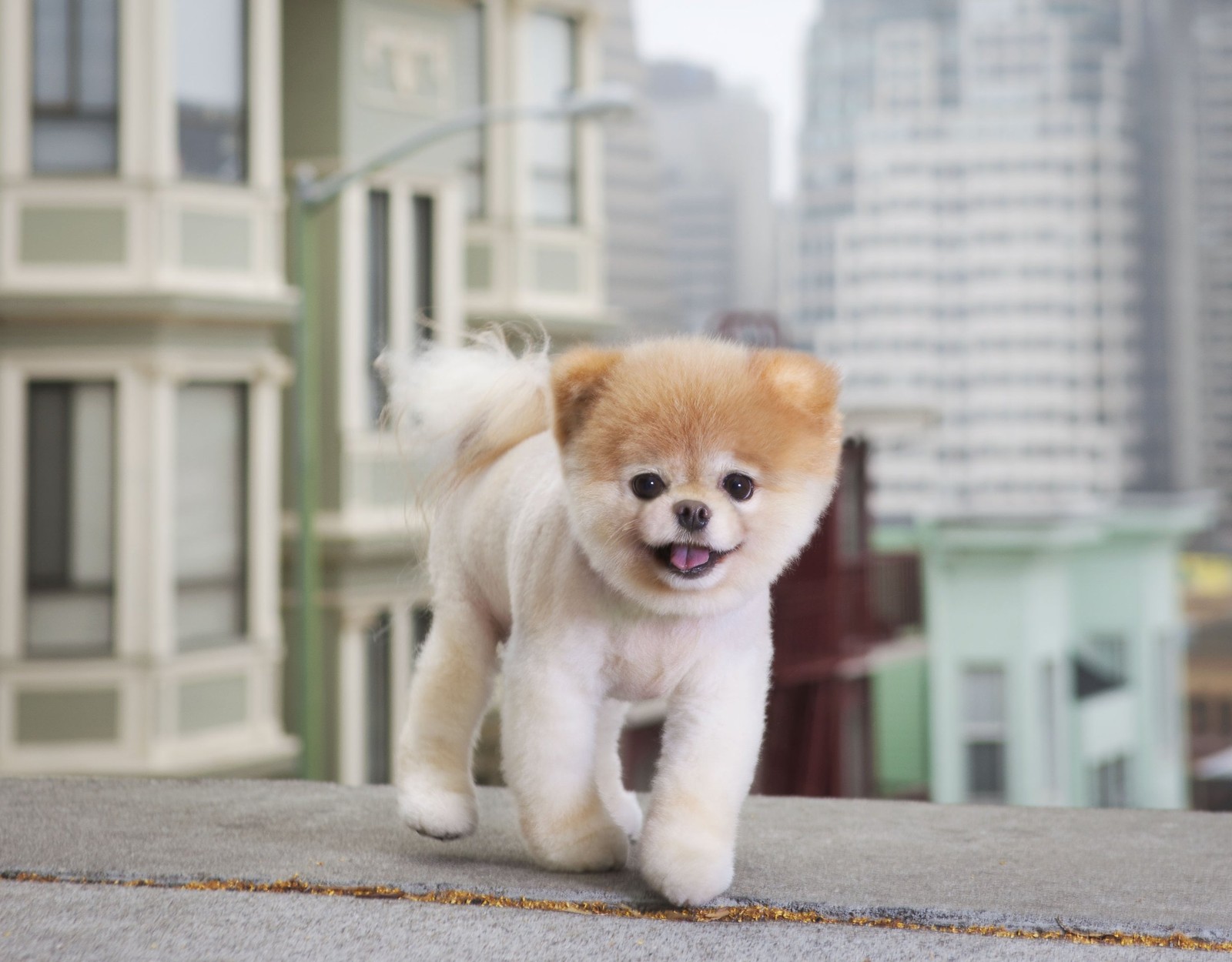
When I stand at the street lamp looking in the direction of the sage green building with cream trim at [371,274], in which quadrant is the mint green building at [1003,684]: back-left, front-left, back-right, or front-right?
front-right

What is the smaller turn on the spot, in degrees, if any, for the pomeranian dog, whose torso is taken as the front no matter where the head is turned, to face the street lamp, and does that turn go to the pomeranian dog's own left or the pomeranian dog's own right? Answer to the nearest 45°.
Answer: approximately 135° to the pomeranian dog's own left

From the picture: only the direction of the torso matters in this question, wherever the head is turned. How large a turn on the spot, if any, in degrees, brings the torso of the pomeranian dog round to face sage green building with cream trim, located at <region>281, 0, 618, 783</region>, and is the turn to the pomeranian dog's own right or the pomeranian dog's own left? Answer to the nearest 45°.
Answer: approximately 135° to the pomeranian dog's own left

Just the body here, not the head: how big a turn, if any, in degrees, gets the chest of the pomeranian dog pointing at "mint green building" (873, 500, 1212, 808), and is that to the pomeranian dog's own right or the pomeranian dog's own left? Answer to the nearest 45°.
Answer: approximately 135° to the pomeranian dog's own left
